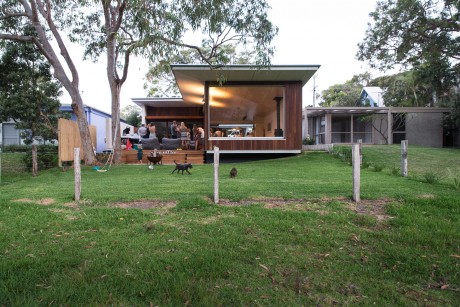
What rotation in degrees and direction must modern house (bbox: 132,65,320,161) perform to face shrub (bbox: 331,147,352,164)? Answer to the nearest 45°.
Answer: approximately 45° to its left

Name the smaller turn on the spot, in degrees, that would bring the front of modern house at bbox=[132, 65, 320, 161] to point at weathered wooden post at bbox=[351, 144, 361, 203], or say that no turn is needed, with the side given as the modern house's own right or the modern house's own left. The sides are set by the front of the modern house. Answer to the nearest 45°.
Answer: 0° — it already faces it

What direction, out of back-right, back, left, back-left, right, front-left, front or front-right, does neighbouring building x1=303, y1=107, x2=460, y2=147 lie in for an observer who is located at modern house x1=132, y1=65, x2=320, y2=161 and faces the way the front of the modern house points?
back-left

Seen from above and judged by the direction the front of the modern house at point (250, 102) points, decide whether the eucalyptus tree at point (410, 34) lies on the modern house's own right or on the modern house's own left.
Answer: on the modern house's own left

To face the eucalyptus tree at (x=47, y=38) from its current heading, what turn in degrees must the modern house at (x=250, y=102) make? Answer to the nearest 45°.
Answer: approximately 90° to its right

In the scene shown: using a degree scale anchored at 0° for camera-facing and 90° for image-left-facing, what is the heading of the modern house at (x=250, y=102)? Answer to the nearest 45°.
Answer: approximately 0°
